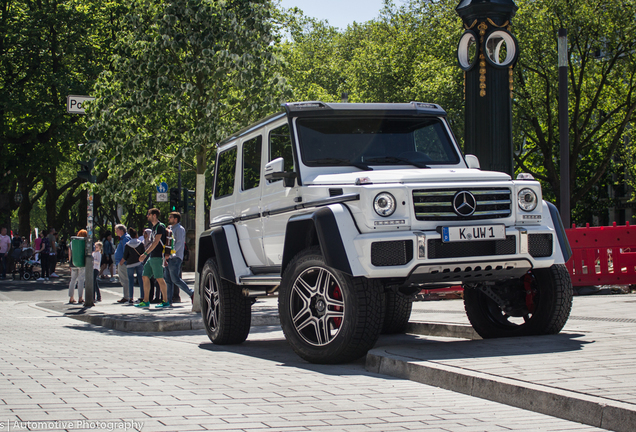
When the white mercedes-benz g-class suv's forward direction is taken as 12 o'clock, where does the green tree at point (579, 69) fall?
The green tree is roughly at 8 o'clock from the white mercedes-benz g-class suv.

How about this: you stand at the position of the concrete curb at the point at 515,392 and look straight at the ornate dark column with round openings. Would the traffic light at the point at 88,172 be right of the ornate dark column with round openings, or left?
left
